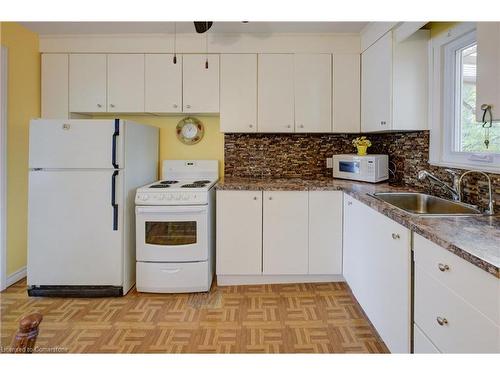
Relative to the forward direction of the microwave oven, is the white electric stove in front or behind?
in front

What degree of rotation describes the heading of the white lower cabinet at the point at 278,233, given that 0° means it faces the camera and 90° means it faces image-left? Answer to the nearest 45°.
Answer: approximately 0°

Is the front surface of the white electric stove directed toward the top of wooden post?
yes

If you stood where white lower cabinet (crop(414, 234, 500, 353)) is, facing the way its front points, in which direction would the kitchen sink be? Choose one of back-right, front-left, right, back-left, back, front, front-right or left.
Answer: back-right

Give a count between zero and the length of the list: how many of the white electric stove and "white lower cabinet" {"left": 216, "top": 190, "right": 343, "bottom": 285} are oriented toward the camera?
2

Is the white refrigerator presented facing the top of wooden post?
yes
